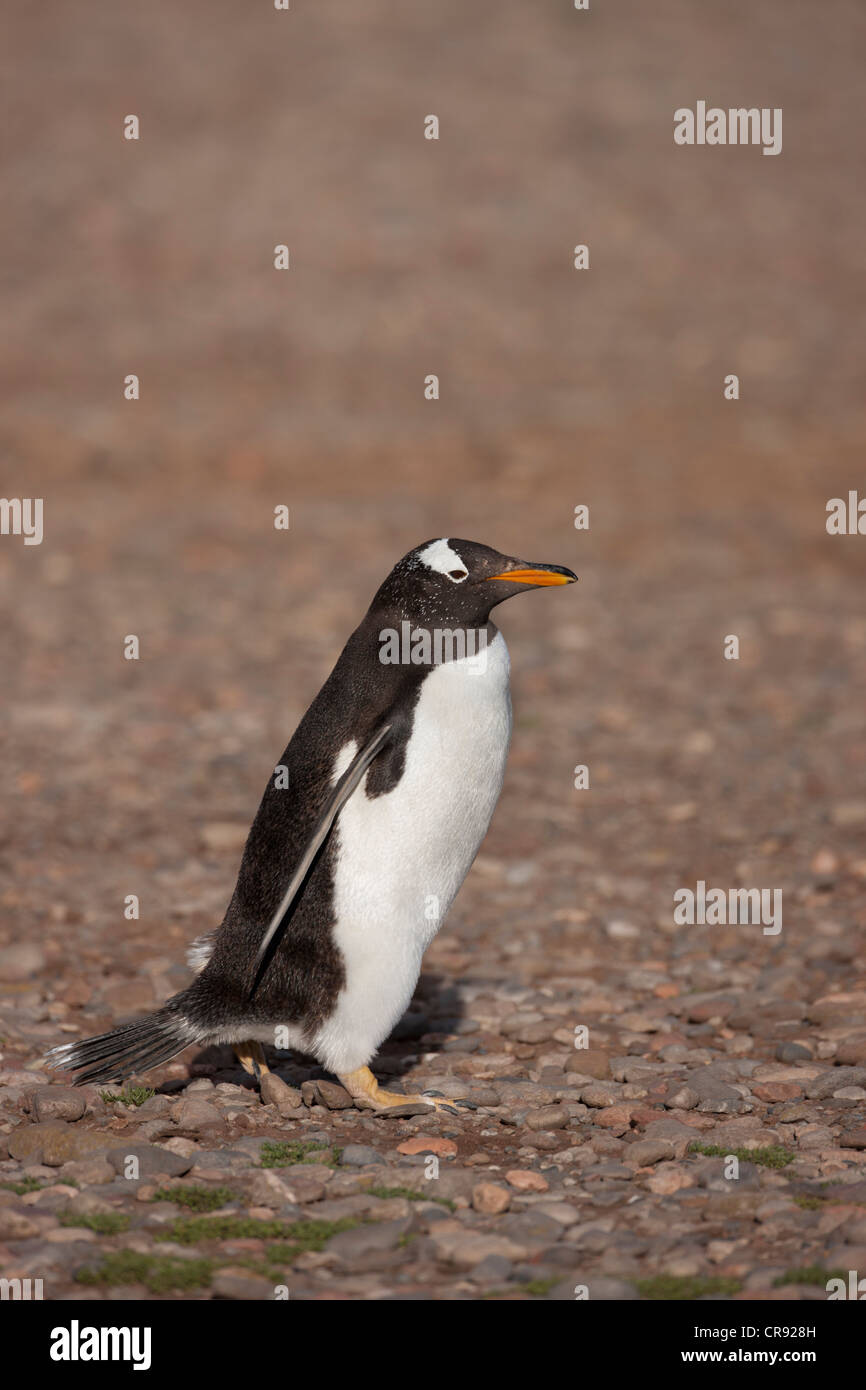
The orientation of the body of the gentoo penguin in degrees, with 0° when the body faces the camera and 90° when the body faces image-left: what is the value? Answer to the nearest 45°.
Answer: approximately 270°

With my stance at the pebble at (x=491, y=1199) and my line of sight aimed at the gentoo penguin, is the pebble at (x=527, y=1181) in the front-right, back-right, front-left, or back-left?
front-right

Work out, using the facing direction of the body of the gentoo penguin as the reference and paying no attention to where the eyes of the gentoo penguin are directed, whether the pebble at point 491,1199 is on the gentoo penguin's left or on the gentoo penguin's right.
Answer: on the gentoo penguin's right
